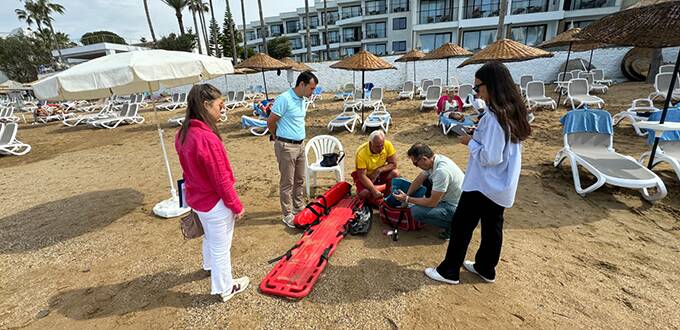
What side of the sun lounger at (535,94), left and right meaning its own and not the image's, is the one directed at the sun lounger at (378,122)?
right

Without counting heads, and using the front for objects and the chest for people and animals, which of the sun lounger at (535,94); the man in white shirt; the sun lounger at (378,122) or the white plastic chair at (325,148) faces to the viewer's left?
the man in white shirt

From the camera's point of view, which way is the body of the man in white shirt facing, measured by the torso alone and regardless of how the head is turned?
to the viewer's left

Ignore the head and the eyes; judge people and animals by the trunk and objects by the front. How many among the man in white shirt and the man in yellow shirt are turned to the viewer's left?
1

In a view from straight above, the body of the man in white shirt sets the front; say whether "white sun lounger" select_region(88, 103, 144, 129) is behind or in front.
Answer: in front

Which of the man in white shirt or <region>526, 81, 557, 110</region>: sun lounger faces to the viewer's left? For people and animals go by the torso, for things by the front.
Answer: the man in white shirt

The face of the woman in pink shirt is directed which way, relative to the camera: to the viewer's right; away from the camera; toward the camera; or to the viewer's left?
to the viewer's right

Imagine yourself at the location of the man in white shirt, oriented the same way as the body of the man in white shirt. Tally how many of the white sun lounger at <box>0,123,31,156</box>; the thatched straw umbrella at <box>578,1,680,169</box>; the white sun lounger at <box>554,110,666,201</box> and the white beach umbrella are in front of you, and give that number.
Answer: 2

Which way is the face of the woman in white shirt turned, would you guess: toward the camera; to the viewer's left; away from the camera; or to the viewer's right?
to the viewer's left

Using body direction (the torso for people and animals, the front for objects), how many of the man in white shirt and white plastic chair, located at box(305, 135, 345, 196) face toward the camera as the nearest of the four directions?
1

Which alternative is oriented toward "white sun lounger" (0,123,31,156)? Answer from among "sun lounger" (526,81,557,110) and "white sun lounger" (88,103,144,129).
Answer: "white sun lounger" (88,103,144,129)

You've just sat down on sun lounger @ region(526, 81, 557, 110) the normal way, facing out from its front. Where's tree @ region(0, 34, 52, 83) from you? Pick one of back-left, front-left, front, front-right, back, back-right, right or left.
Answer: back-right

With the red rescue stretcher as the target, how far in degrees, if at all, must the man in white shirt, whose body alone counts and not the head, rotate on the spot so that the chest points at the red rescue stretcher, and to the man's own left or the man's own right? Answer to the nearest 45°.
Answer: approximately 45° to the man's own left

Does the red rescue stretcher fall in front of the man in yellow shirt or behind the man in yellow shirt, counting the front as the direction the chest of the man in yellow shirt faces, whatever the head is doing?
in front
